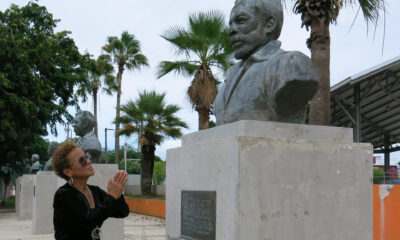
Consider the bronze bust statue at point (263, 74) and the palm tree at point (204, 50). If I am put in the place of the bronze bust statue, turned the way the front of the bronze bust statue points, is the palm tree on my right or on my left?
on my right

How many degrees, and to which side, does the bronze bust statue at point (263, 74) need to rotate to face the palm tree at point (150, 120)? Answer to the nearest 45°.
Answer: approximately 135° to its right

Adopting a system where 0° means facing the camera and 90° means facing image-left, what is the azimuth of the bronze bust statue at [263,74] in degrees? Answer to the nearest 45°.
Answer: approximately 45°

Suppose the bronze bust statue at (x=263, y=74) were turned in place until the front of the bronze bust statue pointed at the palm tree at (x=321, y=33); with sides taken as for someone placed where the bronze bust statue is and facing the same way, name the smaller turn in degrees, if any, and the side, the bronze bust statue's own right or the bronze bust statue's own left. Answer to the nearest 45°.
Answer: approximately 135° to the bronze bust statue's own right

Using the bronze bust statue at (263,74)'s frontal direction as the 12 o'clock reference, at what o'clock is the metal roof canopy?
The metal roof canopy is roughly at 5 o'clock from the bronze bust statue.

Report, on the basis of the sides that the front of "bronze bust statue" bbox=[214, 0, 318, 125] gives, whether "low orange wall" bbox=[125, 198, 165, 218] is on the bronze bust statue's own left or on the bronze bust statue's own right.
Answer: on the bronze bust statue's own right

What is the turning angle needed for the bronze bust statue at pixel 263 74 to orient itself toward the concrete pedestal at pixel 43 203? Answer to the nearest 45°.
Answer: approximately 90° to its right

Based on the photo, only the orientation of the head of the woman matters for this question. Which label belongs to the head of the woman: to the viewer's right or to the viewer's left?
to the viewer's right

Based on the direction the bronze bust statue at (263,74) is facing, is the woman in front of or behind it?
in front
